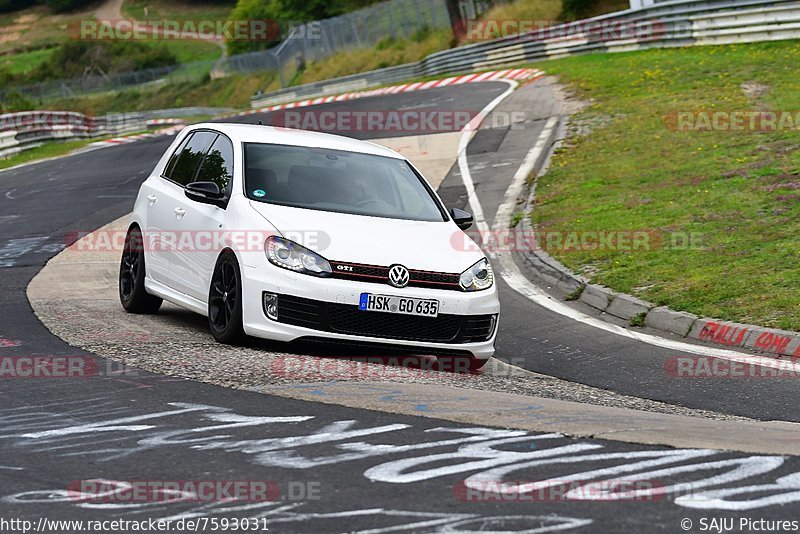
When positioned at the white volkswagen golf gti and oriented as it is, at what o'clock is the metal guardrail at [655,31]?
The metal guardrail is roughly at 8 o'clock from the white volkswagen golf gti.

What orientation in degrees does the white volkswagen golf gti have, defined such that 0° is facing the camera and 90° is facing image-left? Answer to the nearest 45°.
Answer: approximately 315°

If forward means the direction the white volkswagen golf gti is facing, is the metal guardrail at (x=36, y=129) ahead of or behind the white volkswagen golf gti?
behind
